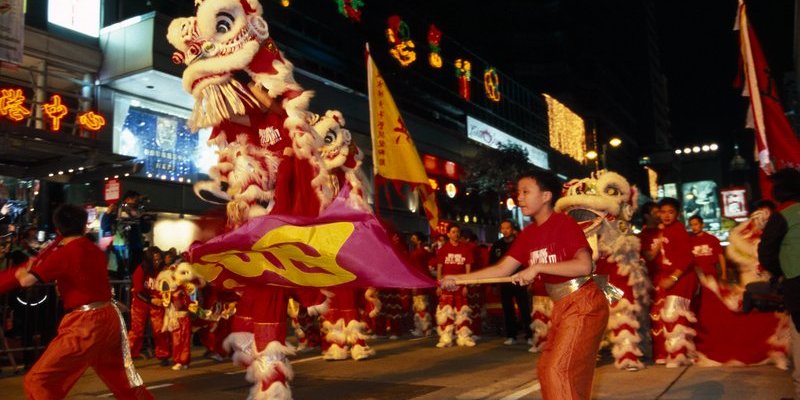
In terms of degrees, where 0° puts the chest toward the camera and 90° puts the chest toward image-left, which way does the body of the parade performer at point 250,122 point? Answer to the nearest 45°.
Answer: approximately 45°

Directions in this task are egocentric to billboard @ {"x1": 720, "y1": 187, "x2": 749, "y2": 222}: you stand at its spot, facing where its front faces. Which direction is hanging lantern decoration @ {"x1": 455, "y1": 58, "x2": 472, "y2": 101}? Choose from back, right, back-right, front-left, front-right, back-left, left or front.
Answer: right

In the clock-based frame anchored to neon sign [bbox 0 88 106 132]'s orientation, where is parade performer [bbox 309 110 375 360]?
The parade performer is roughly at 11 o'clock from the neon sign.

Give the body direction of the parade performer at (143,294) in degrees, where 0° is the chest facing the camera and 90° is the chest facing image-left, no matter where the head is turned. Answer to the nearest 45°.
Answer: approximately 315°

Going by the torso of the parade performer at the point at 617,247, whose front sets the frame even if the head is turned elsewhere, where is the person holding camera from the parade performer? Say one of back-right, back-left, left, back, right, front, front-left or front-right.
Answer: front-right

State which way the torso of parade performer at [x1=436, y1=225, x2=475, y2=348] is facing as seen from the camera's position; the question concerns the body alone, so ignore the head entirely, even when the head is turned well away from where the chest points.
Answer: toward the camera

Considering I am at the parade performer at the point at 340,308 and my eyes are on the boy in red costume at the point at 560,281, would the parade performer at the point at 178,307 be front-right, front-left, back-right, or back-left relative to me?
back-right

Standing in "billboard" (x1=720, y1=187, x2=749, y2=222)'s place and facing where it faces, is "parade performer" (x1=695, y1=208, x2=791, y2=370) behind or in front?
in front

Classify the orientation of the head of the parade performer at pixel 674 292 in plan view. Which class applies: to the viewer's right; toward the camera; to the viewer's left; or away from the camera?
toward the camera

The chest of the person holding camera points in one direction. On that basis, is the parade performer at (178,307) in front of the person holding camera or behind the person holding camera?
in front

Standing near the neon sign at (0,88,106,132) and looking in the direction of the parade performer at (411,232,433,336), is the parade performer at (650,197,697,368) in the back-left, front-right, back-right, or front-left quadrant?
front-right

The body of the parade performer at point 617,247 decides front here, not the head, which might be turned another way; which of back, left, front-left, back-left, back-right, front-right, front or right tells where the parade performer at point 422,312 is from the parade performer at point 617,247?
right

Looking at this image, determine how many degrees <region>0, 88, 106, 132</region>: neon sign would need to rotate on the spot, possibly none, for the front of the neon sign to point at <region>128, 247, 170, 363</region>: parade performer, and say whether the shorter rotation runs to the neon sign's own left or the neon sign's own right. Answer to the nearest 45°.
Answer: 0° — it already faces them

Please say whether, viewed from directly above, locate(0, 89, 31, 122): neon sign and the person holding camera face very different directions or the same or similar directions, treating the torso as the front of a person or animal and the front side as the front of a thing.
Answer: same or similar directions
